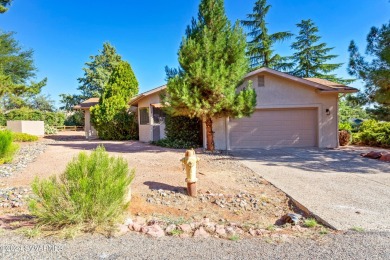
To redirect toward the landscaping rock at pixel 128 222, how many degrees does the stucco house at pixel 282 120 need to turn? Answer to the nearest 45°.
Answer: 0° — it already faces it

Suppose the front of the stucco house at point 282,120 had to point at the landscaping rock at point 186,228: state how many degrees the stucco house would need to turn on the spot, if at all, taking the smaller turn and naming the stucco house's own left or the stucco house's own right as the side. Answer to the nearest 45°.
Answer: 0° — it already faces it

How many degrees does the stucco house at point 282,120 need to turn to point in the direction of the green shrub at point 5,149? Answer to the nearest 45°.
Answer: approximately 45° to its right

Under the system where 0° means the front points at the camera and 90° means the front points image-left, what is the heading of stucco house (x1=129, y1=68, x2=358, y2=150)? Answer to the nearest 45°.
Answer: approximately 0°

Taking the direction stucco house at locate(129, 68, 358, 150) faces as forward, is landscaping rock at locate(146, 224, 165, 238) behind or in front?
in front

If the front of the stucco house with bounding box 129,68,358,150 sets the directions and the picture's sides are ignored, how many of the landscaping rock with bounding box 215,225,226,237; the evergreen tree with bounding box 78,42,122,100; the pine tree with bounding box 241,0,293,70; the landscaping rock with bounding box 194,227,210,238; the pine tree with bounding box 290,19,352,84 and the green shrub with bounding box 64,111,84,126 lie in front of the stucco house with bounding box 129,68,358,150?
2

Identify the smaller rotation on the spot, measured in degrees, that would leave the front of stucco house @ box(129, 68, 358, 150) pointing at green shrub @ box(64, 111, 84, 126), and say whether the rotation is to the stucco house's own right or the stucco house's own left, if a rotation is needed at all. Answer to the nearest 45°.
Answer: approximately 135° to the stucco house's own right

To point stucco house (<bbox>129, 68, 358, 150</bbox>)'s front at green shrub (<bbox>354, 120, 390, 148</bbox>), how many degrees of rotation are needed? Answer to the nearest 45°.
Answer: approximately 90° to its left

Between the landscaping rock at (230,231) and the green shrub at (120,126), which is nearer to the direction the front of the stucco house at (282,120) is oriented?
the landscaping rock

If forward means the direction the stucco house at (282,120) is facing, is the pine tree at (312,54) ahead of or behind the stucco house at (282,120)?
behind

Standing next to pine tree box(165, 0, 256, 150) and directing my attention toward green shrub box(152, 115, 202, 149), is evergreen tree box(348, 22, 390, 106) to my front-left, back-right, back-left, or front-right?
back-right

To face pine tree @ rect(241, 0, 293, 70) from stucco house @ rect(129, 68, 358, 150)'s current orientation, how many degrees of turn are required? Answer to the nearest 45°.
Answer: approximately 180°

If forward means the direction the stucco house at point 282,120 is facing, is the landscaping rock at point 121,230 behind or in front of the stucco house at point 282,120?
in front

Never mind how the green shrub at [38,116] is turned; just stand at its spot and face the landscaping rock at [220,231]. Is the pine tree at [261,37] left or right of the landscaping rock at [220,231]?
left

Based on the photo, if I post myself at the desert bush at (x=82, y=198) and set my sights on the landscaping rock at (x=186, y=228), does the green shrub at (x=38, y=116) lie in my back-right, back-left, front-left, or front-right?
back-left

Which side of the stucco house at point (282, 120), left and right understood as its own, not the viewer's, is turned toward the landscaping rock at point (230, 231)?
front
